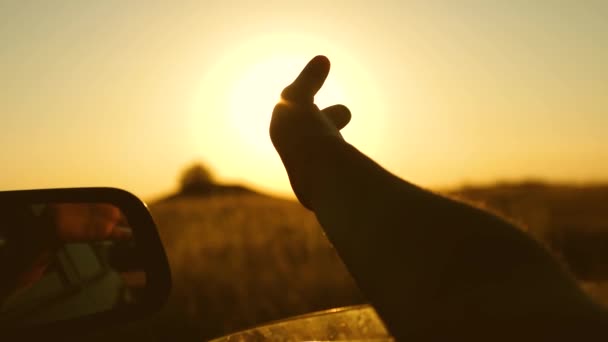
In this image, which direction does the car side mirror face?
toward the camera
